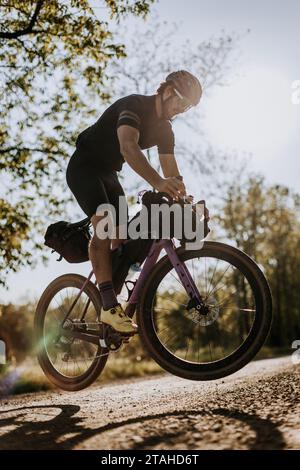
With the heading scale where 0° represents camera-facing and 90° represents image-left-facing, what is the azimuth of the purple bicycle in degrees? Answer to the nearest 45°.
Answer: approximately 315°

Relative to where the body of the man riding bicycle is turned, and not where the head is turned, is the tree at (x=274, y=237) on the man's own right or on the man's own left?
on the man's own left

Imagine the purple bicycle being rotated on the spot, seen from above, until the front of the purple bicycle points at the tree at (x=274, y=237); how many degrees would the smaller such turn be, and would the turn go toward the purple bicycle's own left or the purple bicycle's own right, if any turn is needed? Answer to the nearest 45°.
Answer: approximately 135° to the purple bicycle's own left

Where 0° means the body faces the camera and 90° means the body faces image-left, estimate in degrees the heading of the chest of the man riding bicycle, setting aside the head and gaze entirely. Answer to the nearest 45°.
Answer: approximately 315°
